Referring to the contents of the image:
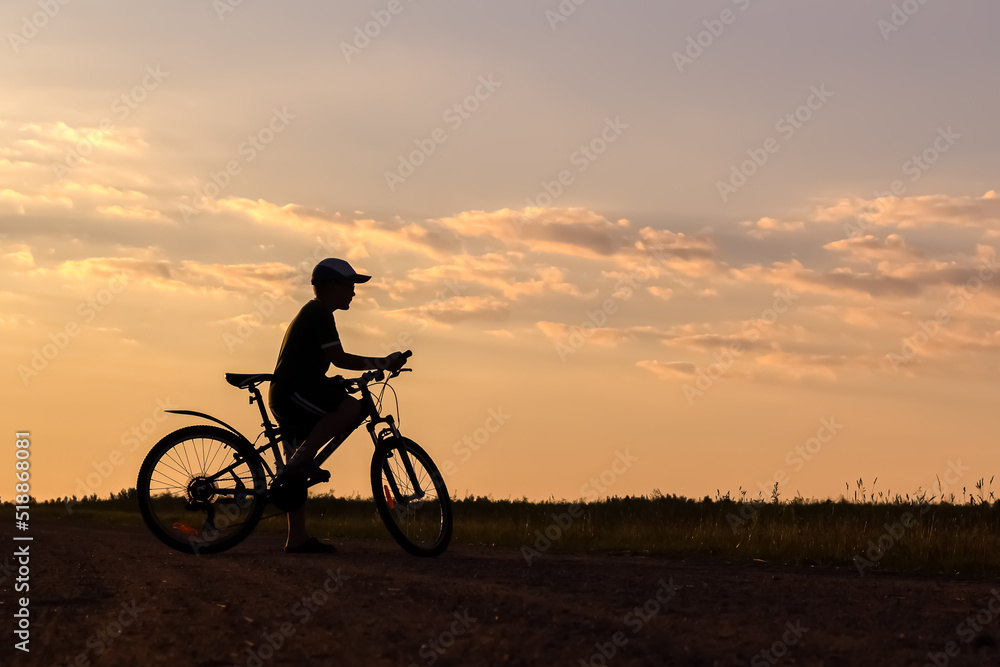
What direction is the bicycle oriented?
to the viewer's right

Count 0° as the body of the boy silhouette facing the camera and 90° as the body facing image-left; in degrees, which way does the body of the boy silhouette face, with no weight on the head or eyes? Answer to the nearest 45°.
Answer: approximately 270°
